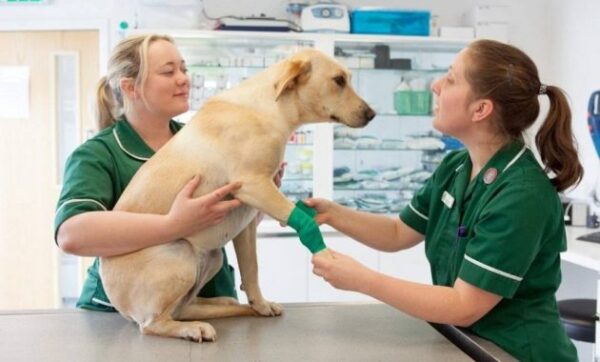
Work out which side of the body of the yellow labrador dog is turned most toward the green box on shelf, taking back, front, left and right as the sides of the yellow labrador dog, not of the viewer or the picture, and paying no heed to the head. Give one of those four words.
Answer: left

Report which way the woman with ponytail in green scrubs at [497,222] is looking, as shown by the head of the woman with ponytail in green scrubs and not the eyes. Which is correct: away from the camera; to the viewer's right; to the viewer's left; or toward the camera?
to the viewer's left

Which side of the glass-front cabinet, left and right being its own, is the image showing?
front

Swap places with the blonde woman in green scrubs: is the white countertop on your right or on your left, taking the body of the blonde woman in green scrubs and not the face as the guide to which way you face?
on your left

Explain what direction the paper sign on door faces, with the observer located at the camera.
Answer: facing the viewer

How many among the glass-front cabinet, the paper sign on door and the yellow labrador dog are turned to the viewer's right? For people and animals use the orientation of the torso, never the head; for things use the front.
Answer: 1

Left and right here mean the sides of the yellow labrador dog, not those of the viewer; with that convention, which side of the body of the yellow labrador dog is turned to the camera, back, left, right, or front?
right

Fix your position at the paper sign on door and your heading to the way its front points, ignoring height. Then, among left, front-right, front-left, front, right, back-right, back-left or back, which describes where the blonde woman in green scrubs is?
front

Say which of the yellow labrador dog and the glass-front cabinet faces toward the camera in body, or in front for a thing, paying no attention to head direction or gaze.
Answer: the glass-front cabinet

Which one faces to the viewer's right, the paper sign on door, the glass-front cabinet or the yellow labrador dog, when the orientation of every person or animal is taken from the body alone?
the yellow labrador dog

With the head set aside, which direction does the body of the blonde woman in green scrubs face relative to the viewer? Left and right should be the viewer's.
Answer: facing the viewer and to the right of the viewer
